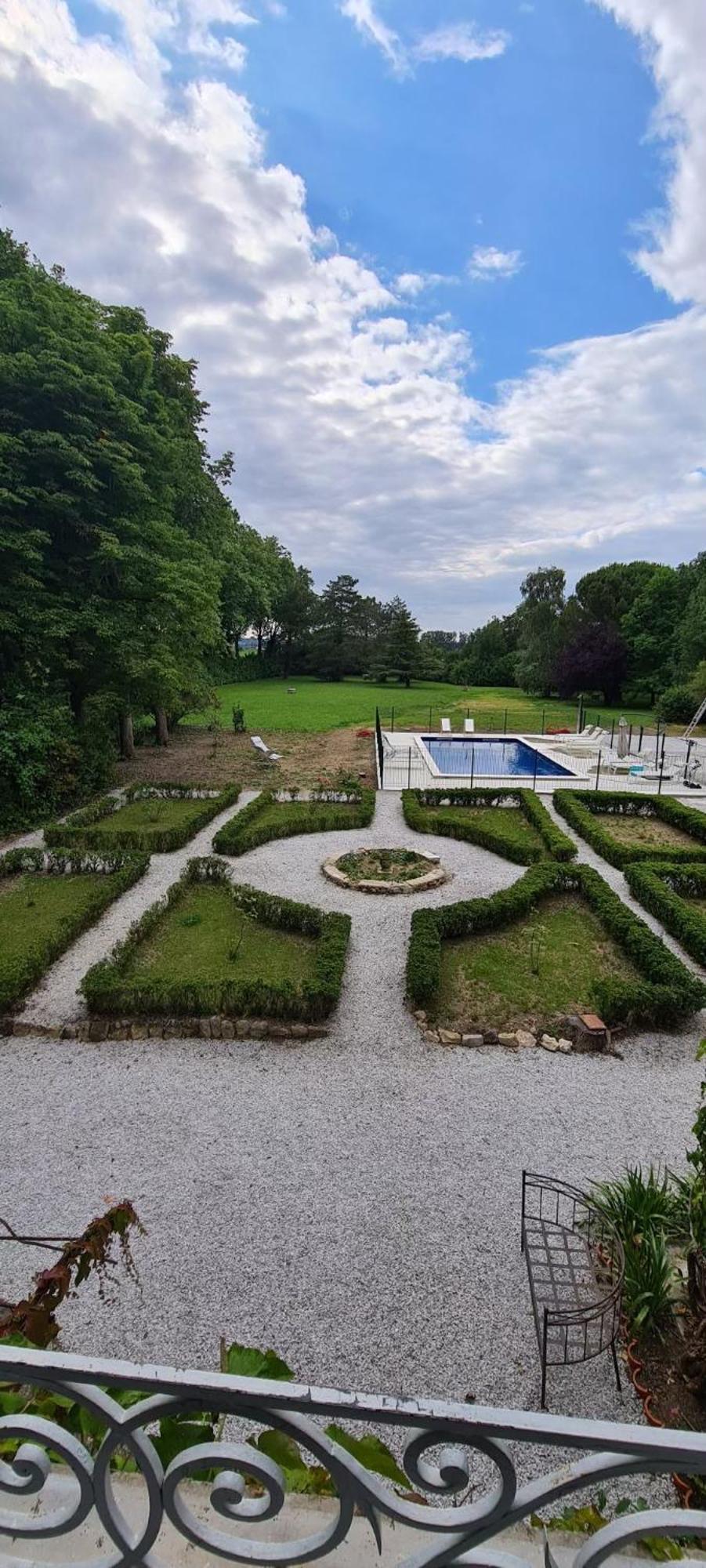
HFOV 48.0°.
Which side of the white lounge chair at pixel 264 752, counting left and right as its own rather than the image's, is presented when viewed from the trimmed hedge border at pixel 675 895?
front

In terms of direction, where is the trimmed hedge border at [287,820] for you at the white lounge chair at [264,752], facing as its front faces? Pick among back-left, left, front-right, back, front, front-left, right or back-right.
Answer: front-right

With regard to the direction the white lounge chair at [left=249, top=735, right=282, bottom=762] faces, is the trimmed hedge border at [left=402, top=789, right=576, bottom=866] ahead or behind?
ahead

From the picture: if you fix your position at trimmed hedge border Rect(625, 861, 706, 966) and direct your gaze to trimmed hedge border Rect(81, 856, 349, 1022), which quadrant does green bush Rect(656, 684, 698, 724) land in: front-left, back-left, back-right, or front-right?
back-right

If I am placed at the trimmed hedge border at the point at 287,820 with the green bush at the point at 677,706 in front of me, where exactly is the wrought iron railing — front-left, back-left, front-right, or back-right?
back-right

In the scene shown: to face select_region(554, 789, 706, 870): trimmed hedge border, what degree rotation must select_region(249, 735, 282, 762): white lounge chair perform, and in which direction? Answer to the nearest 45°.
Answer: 0° — it already faces it

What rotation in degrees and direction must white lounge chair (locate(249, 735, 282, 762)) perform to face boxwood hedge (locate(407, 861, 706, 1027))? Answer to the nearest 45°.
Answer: approximately 45° to its right

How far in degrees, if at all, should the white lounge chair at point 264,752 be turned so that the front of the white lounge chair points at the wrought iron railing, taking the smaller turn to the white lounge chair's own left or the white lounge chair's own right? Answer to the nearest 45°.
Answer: approximately 45° to the white lounge chair's own right

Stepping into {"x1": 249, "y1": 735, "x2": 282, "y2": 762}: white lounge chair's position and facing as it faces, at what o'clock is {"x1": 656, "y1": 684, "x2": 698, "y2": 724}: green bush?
The green bush is roughly at 10 o'clock from the white lounge chair.

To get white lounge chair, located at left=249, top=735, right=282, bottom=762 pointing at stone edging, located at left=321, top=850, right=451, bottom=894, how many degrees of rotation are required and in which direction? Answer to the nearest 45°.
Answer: approximately 45° to its right

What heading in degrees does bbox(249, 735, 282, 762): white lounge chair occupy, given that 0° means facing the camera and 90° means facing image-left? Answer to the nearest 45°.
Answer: approximately 315°
